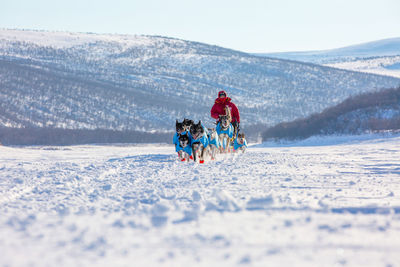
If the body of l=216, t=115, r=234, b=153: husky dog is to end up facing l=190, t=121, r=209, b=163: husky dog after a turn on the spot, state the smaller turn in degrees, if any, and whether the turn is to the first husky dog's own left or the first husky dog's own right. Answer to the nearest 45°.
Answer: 0° — it already faces it

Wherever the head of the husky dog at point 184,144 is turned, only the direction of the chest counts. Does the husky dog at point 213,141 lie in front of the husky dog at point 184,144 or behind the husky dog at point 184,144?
behind

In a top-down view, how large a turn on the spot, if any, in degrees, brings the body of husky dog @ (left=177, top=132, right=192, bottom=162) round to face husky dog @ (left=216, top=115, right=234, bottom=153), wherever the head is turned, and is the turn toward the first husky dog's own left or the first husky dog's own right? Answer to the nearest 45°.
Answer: approximately 135° to the first husky dog's own left

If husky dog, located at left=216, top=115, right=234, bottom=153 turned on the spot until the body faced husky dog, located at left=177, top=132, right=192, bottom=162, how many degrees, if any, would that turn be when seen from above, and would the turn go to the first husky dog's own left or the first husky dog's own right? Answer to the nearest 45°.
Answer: approximately 45° to the first husky dog's own right

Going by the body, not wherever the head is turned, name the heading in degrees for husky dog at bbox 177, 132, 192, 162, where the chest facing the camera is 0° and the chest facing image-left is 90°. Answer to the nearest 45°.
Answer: approximately 0°

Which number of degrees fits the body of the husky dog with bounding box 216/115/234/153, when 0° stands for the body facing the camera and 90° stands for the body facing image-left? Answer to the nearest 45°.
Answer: approximately 0°

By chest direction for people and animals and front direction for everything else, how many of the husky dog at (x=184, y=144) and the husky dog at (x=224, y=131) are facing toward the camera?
2
